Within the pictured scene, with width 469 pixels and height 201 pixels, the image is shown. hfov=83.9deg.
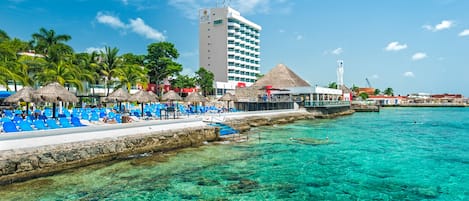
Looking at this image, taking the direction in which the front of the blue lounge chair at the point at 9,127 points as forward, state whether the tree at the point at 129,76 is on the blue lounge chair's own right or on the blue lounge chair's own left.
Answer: on the blue lounge chair's own left

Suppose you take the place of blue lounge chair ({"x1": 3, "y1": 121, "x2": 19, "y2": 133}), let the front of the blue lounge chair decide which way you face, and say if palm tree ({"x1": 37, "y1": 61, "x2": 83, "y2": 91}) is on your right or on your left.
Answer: on your left

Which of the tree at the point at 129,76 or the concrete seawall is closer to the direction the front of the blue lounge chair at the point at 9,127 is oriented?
the concrete seawall

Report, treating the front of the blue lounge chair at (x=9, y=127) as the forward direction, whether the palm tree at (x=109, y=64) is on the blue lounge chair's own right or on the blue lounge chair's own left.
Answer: on the blue lounge chair's own left

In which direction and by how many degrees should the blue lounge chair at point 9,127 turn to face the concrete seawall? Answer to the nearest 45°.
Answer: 0° — it already faces it

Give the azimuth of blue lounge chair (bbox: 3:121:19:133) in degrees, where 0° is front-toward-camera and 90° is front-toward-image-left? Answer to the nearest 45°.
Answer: approximately 315°

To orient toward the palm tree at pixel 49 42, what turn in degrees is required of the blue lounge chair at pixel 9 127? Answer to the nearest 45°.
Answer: approximately 135° to its left
